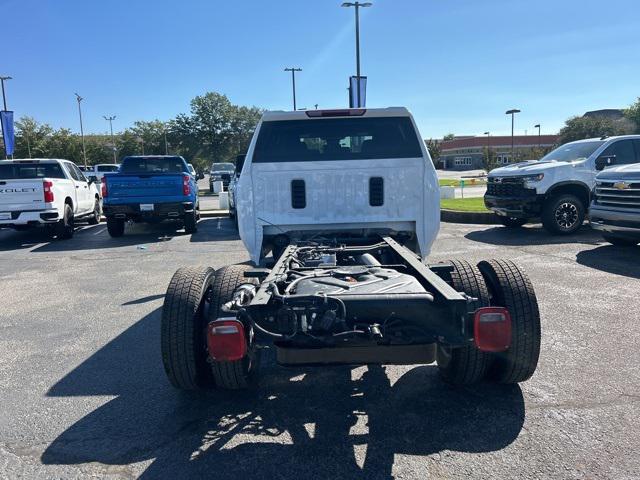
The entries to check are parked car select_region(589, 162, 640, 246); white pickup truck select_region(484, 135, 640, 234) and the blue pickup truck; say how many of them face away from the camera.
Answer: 1

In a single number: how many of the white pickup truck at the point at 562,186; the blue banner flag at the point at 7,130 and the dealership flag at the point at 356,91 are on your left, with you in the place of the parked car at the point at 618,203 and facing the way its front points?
0

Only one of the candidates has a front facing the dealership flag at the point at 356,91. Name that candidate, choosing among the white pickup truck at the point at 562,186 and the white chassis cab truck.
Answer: the white chassis cab truck

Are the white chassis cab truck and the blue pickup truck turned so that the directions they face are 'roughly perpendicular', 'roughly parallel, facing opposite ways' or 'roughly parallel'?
roughly parallel

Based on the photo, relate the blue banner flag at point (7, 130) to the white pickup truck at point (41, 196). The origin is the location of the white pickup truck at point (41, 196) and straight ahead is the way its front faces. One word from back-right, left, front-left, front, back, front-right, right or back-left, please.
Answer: front-left

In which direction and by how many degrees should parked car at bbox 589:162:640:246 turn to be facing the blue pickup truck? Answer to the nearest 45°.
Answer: approximately 45° to its right

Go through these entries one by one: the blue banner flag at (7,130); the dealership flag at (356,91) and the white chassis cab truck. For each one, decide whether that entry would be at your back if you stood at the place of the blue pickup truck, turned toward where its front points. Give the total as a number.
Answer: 1

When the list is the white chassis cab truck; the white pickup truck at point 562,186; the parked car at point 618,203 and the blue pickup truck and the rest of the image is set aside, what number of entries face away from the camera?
2

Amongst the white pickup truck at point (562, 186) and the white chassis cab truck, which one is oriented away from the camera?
the white chassis cab truck

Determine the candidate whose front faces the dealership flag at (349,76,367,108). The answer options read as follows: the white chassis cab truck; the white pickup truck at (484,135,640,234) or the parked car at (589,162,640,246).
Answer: the white chassis cab truck

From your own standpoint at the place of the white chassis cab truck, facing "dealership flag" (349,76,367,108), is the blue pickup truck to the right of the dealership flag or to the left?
left

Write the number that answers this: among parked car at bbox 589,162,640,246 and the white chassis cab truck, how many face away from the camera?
1

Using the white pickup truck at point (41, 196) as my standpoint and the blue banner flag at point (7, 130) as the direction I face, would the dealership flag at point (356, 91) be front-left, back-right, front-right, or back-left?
front-right

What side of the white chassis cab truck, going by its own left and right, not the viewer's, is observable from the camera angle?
back

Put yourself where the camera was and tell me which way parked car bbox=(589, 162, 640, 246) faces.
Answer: facing the viewer and to the left of the viewer

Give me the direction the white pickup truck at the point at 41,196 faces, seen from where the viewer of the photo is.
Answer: facing away from the viewer and to the right of the viewer

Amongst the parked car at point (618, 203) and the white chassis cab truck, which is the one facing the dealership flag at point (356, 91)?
the white chassis cab truck

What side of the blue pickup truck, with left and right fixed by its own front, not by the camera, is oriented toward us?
back
